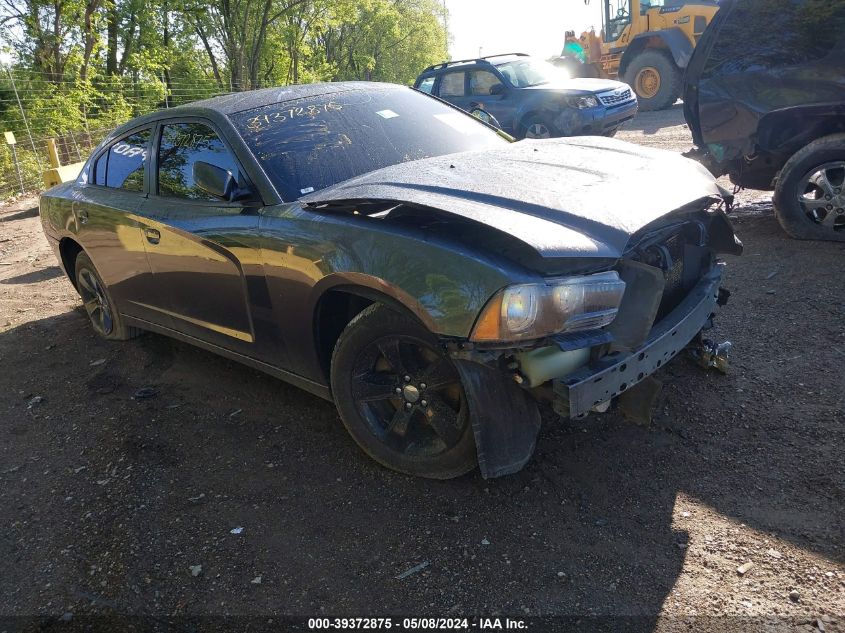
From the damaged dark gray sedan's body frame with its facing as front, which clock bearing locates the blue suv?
The blue suv is roughly at 8 o'clock from the damaged dark gray sedan.

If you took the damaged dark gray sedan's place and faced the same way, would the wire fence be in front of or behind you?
behind

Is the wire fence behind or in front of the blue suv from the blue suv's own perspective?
behind

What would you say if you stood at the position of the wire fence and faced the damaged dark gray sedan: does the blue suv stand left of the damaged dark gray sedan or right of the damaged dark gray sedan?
left

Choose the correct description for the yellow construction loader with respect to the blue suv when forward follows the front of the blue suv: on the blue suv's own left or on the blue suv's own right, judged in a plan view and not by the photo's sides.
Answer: on the blue suv's own left

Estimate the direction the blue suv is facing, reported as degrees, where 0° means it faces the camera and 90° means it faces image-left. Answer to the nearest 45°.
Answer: approximately 315°

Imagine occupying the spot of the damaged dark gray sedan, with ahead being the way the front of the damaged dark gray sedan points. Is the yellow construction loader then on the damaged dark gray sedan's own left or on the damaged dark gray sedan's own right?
on the damaged dark gray sedan's own left

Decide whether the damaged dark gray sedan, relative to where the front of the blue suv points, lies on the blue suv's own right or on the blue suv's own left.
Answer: on the blue suv's own right

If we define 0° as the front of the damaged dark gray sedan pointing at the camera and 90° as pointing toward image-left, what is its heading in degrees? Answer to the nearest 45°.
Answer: approximately 315°
